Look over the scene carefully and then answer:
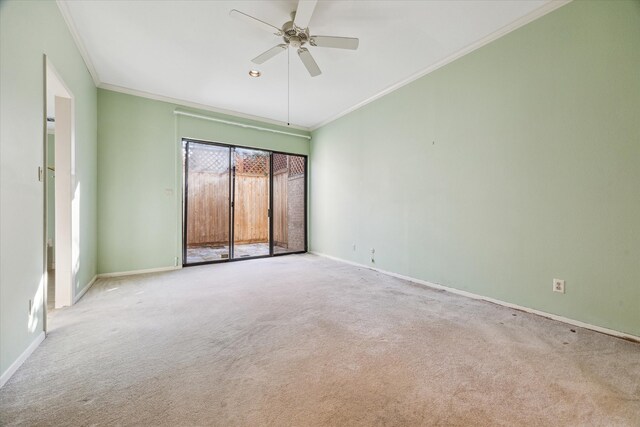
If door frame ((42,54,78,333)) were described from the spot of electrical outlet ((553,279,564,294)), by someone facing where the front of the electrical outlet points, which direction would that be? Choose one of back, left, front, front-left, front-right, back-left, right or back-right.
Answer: front-right

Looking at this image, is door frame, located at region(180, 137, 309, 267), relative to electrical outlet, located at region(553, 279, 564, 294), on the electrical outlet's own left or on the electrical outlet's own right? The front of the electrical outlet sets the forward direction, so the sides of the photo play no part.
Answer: on the electrical outlet's own right

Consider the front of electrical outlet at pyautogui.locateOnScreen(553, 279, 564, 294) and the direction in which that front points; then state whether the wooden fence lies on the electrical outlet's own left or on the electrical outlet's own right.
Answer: on the electrical outlet's own right

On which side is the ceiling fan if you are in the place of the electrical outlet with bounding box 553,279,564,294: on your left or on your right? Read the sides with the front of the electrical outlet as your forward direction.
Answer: on your right

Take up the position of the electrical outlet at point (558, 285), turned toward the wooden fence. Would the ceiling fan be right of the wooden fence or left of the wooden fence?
left
